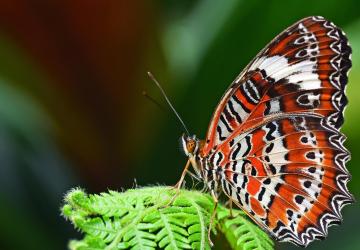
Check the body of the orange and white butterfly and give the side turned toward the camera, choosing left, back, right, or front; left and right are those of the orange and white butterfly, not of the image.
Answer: left
